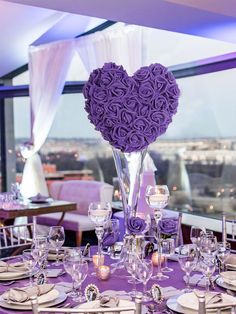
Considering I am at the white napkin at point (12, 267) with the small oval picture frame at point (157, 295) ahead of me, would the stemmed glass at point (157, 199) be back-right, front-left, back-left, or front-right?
front-left

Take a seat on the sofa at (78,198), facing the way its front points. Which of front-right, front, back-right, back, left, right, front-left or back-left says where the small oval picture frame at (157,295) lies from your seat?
front-left

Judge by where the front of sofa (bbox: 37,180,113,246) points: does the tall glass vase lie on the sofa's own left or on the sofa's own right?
on the sofa's own left

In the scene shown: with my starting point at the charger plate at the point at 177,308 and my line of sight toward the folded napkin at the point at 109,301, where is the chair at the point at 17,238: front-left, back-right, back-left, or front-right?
front-right

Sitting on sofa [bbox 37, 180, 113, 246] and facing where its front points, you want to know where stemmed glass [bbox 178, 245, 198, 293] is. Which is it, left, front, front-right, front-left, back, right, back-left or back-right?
front-left

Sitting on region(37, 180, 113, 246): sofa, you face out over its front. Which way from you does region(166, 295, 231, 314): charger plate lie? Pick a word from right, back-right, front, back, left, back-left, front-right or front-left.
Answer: front-left

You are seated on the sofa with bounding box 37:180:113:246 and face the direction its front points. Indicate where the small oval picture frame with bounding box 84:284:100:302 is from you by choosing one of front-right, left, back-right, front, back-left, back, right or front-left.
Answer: front-left

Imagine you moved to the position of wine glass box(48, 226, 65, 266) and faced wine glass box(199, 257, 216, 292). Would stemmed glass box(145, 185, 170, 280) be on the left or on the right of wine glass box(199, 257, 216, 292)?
left

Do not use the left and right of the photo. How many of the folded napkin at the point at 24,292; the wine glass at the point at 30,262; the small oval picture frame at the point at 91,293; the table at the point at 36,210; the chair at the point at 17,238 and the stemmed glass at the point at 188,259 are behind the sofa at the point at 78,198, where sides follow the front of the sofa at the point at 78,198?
0

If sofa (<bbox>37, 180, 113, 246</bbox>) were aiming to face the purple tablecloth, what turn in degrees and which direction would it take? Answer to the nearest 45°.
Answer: approximately 45° to its left

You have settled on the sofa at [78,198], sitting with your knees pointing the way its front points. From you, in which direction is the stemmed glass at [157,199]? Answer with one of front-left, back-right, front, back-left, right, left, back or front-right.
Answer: front-left

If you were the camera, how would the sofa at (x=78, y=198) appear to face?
facing the viewer and to the left of the viewer

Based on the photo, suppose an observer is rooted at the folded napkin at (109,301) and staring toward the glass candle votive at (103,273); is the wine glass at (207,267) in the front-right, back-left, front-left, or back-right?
front-right

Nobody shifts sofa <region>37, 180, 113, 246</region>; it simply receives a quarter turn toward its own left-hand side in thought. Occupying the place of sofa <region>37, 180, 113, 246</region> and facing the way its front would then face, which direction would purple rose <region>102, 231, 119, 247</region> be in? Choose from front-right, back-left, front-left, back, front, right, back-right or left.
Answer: front-right

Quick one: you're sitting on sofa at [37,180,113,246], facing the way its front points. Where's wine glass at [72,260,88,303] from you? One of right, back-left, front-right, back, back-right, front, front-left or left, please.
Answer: front-left

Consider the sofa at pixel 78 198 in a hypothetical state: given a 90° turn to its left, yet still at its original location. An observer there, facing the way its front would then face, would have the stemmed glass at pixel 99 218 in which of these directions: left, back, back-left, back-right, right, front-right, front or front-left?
front-right

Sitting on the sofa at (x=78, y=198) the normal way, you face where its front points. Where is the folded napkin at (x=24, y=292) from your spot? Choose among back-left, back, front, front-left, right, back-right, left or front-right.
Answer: front-left

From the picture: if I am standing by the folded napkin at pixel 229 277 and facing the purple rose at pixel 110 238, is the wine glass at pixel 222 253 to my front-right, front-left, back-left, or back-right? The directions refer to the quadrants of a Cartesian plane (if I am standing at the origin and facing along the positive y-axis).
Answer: front-right

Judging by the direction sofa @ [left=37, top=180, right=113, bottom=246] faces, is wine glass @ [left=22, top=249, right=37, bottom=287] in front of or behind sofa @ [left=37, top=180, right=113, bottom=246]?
in front
